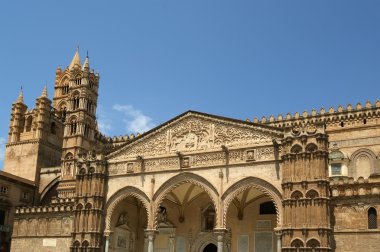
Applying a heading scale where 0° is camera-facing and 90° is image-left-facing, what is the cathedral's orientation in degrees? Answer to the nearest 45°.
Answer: approximately 0°
